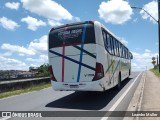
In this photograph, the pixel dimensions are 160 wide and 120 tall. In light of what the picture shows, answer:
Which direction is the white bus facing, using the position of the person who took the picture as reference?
facing away from the viewer and to the right of the viewer
